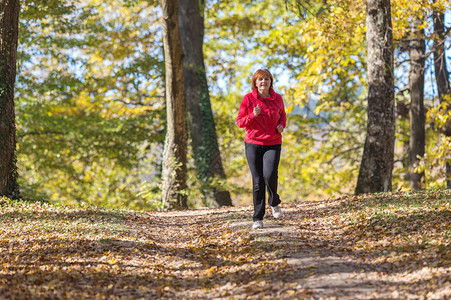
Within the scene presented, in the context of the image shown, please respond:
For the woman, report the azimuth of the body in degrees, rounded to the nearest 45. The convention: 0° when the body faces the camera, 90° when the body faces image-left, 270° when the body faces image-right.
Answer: approximately 0°

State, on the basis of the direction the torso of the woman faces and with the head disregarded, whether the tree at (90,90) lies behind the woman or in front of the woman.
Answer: behind
